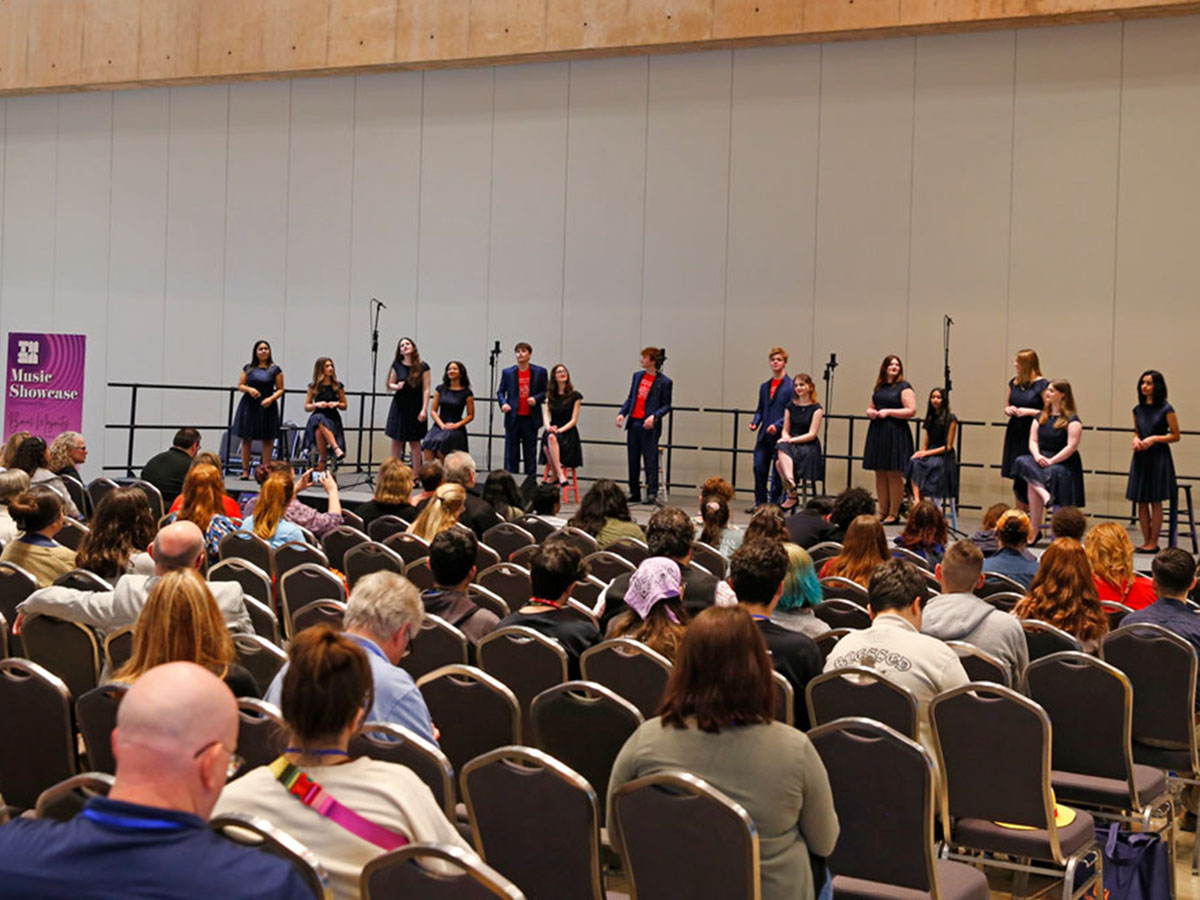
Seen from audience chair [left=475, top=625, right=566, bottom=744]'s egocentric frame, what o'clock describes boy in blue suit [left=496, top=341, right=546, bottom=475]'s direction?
The boy in blue suit is roughly at 12 o'clock from the audience chair.

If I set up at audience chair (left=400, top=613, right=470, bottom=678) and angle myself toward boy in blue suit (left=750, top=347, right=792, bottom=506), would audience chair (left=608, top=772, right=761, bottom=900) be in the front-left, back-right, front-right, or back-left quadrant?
back-right

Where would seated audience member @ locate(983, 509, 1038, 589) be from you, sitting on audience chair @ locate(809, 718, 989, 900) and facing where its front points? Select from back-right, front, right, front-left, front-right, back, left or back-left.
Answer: front-left

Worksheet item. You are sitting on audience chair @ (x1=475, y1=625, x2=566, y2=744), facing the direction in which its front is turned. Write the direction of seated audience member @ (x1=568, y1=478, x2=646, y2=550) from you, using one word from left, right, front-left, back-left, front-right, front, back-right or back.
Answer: front

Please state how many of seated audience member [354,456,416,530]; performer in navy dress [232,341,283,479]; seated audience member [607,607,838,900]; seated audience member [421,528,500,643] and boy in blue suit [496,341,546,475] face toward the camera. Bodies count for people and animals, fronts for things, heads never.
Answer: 2

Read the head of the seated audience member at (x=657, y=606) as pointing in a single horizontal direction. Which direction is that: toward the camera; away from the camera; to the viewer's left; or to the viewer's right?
away from the camera

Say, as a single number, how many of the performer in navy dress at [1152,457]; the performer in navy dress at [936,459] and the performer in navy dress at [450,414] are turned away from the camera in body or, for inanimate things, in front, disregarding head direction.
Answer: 0

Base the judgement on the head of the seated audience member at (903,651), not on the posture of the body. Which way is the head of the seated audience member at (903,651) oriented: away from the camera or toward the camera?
away from the camera

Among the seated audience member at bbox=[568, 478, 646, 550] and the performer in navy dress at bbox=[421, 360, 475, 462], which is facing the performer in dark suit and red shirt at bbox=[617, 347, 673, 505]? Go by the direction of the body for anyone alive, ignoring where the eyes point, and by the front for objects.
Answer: the seated audience member

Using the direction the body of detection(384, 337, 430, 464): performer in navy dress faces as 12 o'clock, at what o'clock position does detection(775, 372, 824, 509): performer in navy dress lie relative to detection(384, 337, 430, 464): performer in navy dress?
detection(775, 372, 824, 509): performer in navy dress is roughly at 10 o'clock from detection(384, 337, 430, 464): performer in navy dress.

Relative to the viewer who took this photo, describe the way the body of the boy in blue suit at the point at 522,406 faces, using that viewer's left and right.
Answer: facing the viewer

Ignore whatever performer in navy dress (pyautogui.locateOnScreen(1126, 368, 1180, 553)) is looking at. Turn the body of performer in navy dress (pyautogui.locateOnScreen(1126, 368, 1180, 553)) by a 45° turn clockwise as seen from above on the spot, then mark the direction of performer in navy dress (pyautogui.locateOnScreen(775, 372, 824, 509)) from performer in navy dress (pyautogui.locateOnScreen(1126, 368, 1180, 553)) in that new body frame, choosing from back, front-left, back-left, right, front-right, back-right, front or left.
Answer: front

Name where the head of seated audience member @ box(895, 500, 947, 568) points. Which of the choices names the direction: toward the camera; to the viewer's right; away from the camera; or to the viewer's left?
away from the camera

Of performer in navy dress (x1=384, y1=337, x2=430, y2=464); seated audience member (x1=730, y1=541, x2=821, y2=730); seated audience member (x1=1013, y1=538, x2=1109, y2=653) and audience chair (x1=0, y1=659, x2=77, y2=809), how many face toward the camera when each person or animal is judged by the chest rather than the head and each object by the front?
1

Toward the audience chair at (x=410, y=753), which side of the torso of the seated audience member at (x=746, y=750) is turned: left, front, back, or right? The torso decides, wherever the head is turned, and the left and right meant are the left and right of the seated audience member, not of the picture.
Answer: left

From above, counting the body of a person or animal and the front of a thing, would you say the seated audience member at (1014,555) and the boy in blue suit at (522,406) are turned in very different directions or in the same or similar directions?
very different directions

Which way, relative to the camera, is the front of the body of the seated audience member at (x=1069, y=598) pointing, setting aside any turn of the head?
away from the camera

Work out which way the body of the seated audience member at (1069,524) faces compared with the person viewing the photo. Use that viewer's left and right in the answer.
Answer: facing away from the viewer

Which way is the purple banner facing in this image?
toward the camera

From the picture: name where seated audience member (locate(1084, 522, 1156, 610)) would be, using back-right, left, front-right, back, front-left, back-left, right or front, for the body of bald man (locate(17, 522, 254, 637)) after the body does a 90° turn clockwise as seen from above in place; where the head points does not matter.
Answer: front

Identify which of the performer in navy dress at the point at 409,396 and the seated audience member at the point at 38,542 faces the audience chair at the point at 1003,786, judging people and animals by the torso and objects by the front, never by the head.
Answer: the performer in navy dress

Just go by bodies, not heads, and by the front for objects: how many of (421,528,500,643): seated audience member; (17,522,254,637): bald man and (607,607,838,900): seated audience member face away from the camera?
3

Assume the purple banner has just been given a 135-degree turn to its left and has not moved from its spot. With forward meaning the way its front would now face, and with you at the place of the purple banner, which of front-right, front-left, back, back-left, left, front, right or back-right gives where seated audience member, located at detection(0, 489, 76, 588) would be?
back-right

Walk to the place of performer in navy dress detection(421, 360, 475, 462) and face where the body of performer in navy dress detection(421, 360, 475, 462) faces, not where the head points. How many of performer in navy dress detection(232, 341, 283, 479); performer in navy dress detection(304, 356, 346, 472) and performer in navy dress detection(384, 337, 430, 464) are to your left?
0
